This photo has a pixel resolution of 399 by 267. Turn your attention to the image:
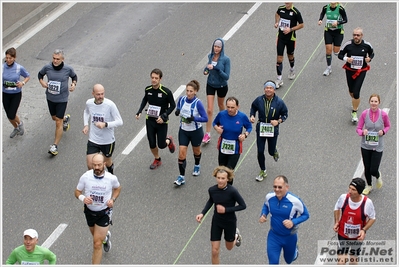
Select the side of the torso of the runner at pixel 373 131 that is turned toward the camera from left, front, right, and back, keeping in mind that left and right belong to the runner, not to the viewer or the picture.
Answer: front

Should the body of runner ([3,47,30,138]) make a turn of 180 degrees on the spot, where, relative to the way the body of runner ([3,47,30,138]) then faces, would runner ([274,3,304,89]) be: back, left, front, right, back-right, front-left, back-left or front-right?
front-right

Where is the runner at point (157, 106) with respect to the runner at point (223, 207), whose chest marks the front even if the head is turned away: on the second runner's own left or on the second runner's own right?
on the second runner's own right

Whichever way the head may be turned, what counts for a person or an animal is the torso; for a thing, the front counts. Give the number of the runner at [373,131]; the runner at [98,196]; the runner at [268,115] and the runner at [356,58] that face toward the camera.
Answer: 4

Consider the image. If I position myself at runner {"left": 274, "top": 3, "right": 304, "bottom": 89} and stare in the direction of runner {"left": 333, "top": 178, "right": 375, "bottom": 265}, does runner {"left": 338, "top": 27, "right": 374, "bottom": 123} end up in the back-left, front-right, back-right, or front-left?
front-left

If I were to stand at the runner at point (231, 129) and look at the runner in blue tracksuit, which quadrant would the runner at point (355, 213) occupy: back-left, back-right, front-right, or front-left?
front-left

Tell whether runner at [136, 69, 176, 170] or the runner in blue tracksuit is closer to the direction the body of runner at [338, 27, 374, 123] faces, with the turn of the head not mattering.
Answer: the runner in blue tracksuit

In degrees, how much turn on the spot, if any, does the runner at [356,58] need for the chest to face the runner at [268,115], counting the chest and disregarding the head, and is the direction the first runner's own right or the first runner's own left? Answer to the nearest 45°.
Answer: approximately 45° to the first runner's own right

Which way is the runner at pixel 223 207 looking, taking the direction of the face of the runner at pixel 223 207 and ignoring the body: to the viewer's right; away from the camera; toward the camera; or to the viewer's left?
toward the camera

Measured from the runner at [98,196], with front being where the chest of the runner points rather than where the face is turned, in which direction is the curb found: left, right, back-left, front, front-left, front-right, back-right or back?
back

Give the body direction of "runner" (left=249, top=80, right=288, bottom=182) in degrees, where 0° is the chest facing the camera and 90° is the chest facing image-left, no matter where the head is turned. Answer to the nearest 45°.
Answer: approximately 0°

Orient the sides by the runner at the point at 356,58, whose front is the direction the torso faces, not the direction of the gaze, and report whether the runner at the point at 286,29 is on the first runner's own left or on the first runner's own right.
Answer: on the first runner's own right

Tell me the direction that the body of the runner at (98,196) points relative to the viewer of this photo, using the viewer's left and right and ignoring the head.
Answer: facing the viewer

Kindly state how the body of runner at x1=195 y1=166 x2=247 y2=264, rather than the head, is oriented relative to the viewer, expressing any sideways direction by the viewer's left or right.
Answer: facing the viewer and to the left of the viewer

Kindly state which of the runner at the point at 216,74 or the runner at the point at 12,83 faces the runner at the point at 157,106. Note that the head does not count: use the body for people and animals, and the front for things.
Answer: the runner at the point at 216,74
